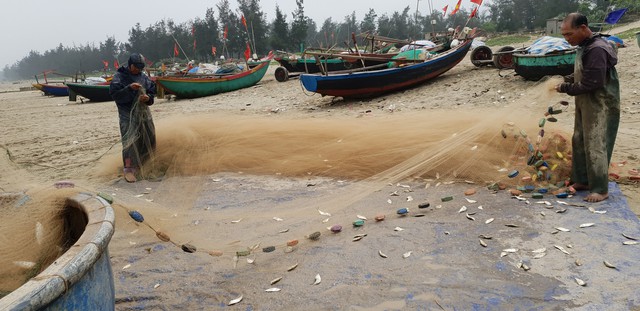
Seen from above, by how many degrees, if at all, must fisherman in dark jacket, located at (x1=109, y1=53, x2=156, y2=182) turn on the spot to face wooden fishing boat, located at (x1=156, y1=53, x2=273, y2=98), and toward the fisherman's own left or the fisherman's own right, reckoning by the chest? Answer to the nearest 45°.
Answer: approximately 135° to the fisherman's own left

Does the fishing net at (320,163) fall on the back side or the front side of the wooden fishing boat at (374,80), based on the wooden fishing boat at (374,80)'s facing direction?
on the back side

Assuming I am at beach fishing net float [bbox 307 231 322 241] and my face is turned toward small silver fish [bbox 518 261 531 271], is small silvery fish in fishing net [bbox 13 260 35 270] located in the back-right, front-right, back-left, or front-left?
back-right

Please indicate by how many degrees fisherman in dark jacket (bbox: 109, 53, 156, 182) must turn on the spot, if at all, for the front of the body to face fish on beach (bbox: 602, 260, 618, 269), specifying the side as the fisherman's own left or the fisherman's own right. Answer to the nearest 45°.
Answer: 0° — they already face it

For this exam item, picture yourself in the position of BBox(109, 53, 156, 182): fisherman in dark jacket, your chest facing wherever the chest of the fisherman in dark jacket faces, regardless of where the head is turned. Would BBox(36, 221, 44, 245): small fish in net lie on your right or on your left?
on your right

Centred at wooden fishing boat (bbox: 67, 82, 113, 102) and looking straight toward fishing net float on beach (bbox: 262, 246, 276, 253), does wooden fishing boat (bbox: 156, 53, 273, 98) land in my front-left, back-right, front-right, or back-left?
front-left

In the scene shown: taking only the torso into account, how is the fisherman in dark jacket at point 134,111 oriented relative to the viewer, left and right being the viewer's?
facing the viewer and to the right of the viewer

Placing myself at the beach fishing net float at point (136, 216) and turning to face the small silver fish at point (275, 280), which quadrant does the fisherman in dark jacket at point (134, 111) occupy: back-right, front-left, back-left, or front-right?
back-left

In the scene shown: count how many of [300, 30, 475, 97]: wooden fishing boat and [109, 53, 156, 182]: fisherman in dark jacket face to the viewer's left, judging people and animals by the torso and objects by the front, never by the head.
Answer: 0

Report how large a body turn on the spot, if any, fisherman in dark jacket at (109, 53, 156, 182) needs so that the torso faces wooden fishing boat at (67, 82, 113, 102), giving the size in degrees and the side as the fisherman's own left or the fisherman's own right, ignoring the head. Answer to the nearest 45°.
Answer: approximately 135° to the fisherman's own left

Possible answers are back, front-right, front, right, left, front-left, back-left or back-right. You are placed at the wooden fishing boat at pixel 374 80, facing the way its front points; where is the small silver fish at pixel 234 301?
back-right

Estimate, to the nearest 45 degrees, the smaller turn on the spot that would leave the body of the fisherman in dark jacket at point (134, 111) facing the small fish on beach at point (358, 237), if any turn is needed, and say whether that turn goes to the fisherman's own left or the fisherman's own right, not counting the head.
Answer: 0° — they already face it

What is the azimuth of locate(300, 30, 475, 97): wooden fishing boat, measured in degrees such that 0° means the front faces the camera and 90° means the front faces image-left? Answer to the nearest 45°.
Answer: approximately 225°
